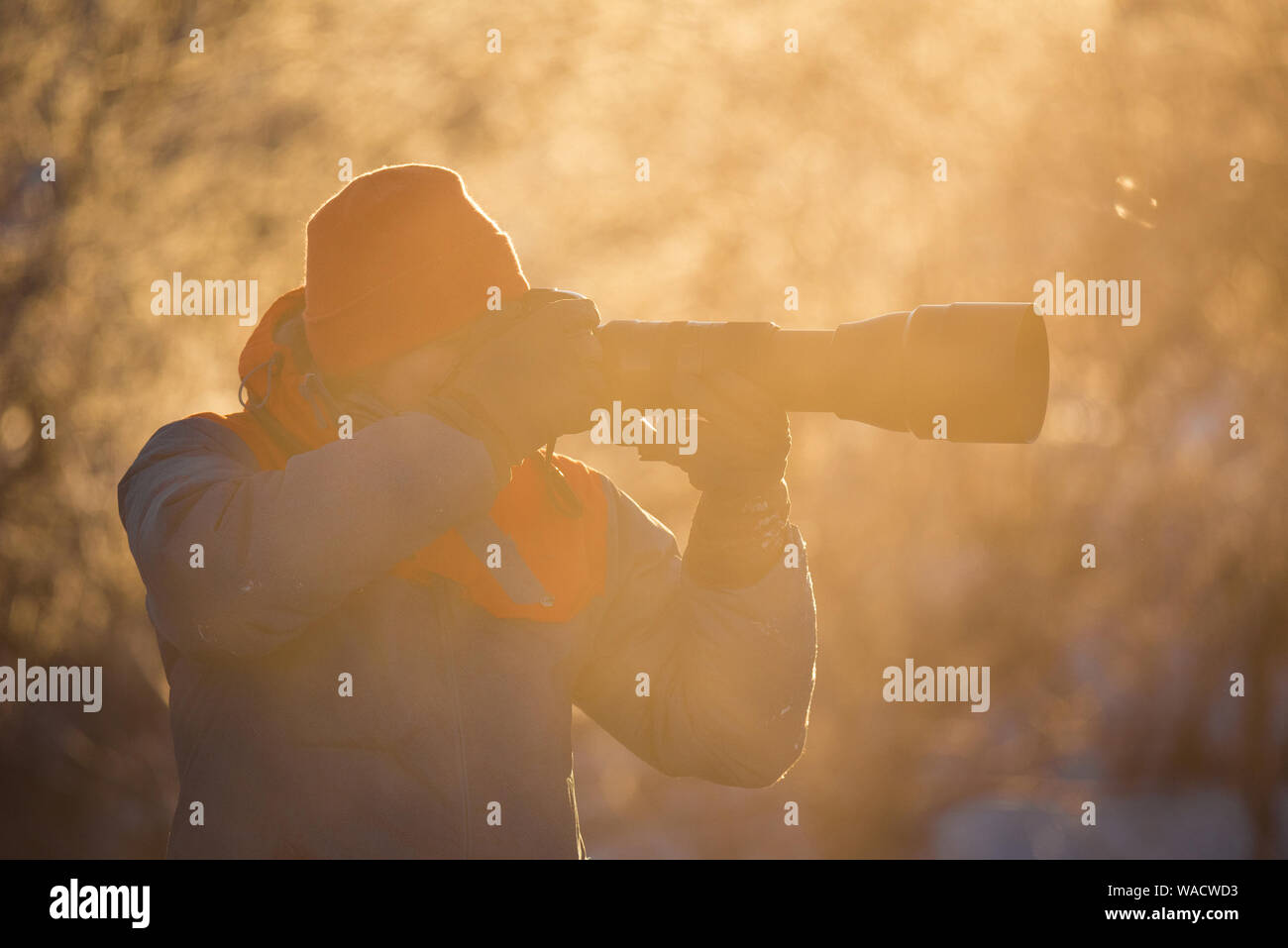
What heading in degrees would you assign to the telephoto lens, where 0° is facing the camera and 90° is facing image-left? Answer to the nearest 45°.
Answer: approximately 270°

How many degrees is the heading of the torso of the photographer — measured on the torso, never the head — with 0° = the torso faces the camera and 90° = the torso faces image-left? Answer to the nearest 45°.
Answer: approximately 315°

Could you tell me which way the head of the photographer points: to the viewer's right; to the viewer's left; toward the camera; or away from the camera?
to the viewer's right
